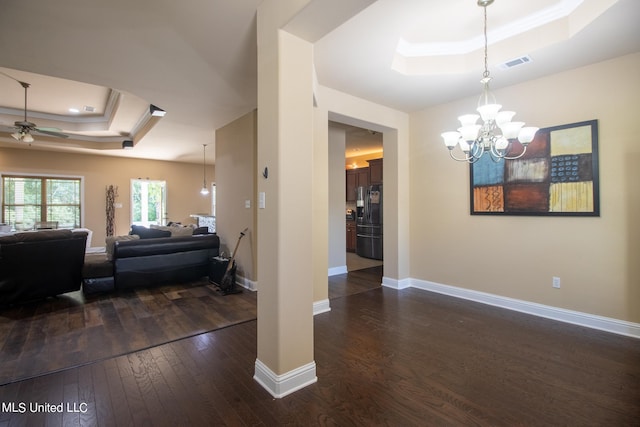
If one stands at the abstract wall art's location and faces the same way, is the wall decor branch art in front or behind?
in front

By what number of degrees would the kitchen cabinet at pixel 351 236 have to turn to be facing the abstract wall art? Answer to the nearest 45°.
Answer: approximately 90° to its left

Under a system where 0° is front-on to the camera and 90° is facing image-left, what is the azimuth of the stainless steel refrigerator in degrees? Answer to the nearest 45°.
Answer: approximately 45°

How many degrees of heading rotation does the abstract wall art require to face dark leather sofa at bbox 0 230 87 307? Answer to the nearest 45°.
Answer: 0° — it already faces it

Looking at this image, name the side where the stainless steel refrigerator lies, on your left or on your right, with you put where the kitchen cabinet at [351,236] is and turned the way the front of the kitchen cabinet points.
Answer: on your left

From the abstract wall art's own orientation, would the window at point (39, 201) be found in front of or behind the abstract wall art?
in front

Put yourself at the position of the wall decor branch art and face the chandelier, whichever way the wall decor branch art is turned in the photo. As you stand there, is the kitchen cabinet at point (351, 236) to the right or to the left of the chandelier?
left

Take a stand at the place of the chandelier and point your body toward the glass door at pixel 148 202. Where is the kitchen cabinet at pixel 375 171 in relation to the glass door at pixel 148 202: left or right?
right
